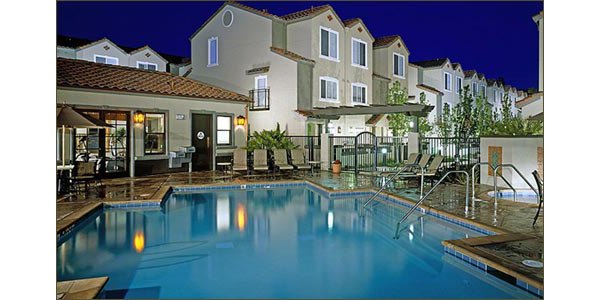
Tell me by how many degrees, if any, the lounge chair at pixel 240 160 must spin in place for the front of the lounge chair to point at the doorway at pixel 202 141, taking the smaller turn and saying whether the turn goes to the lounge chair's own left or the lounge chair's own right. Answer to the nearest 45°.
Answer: approximately 135° to the lounge chair's own right

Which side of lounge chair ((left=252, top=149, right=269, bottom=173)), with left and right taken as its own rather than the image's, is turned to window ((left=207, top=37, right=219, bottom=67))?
back

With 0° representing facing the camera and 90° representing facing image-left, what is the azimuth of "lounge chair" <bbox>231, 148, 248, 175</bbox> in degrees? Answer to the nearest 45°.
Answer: approximately 0°

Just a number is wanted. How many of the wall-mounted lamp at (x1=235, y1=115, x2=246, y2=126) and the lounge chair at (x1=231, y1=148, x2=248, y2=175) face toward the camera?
2

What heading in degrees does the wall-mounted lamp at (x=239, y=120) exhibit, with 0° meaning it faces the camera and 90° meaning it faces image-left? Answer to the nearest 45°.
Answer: approximately 0°

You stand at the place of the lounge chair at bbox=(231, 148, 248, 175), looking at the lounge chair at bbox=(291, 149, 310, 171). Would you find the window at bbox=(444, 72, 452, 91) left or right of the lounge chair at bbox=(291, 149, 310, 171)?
left

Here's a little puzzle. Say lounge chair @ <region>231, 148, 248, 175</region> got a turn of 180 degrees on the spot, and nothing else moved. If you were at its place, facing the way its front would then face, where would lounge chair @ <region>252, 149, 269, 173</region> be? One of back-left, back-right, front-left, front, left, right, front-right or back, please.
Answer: right

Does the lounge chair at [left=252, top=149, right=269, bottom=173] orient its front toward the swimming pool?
yes

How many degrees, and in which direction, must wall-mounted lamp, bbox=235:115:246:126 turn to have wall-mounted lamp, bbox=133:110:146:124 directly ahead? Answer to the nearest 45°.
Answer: approximately 45° to its right

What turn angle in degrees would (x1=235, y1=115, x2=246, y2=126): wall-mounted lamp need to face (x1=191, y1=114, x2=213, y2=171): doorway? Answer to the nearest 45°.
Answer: approximately 45° to its right
